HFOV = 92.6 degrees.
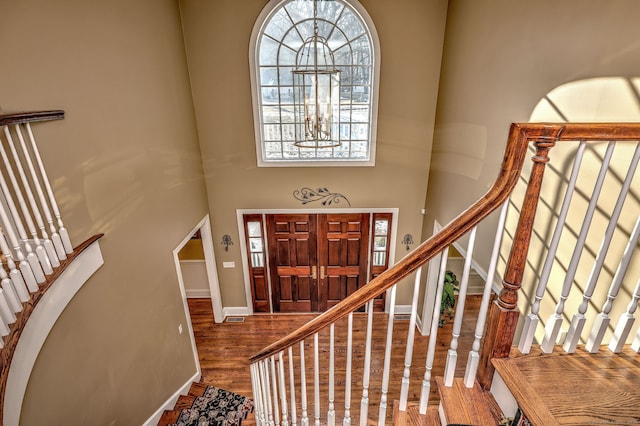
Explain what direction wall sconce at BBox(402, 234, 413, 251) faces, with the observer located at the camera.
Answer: facing the viewer

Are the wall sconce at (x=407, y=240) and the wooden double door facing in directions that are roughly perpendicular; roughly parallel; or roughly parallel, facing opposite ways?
roughly parallel

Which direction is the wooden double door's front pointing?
toward the camera

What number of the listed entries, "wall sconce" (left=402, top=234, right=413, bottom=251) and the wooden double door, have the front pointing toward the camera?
2

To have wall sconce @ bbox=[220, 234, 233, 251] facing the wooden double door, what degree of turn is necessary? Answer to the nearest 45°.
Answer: approximately 90° to its left

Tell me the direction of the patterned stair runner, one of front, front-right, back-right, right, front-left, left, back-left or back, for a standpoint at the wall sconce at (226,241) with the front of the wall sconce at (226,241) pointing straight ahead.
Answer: front

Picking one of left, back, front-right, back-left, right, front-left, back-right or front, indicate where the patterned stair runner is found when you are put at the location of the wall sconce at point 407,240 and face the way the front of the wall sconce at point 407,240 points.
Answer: front-right

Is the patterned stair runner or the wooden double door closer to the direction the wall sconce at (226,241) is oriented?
the patterned stair runner

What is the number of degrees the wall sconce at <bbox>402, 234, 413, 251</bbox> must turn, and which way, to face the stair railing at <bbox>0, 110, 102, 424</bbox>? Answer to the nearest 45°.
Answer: approximately 45° to its right
